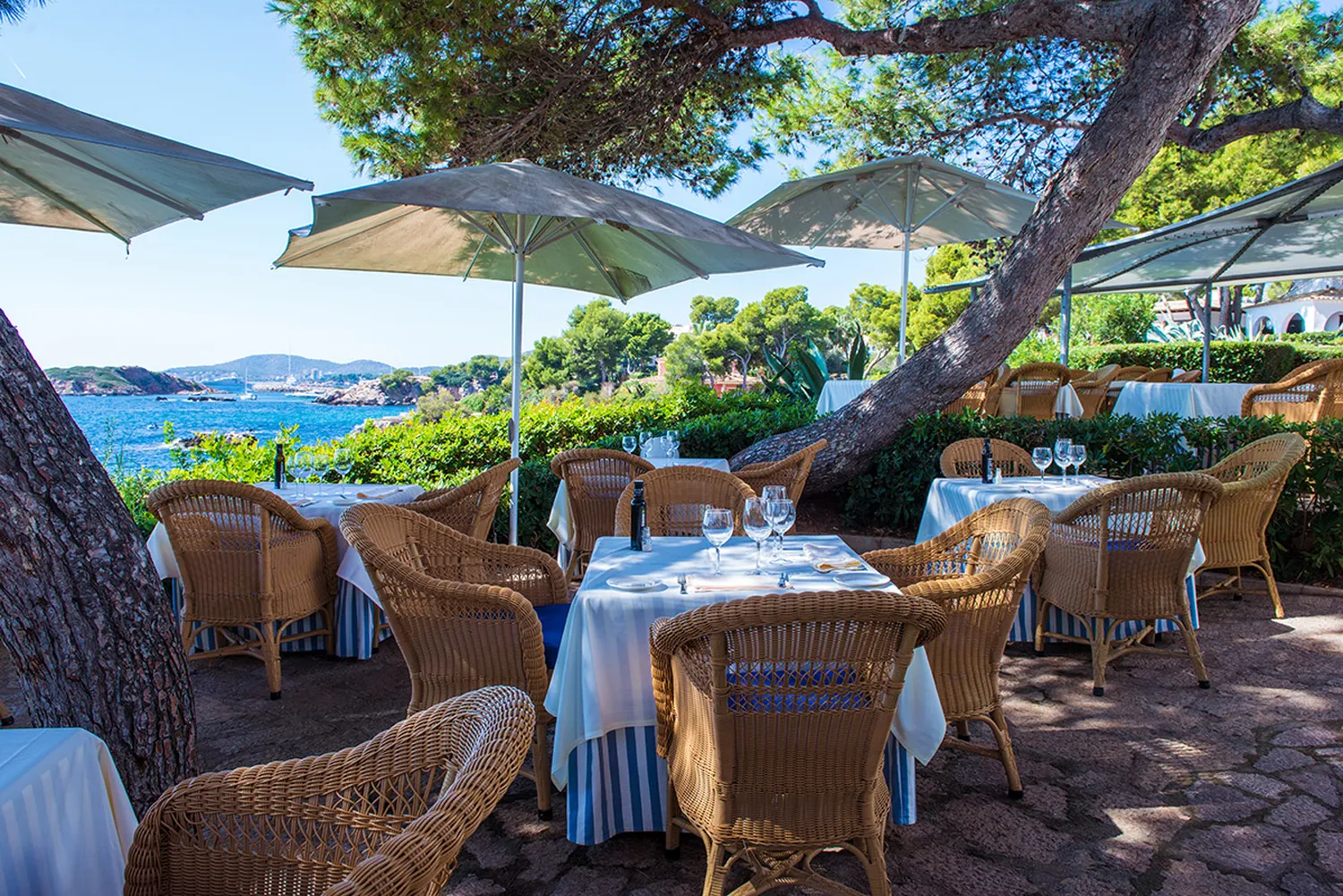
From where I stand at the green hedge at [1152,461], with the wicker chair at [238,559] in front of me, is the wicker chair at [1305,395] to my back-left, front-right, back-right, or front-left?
back-right

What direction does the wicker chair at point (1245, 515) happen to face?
to the viewer's left

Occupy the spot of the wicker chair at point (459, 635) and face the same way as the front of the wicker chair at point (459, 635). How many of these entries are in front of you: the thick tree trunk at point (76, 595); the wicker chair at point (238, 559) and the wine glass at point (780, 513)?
1

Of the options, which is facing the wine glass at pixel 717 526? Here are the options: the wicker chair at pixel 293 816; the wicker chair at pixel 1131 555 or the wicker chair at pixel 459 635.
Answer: the wicker chair at pixel 459 635

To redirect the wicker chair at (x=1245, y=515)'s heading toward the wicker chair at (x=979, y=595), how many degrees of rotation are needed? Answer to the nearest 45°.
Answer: approximately 90° to its left

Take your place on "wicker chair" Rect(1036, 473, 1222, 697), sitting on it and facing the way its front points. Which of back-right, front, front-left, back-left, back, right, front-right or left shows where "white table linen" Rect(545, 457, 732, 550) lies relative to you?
front-left

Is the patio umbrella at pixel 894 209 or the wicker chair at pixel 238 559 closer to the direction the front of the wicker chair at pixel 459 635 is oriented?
the patio umbrella

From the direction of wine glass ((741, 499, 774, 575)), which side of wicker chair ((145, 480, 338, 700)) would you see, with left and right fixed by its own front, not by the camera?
right

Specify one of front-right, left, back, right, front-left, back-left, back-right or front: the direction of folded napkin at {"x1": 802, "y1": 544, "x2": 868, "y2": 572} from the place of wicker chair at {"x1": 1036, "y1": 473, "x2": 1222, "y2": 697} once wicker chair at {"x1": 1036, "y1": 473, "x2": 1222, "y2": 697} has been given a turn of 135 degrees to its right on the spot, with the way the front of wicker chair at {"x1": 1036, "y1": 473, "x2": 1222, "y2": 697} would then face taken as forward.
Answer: back-right

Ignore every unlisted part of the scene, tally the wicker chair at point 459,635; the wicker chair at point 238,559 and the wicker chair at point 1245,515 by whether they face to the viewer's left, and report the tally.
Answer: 1

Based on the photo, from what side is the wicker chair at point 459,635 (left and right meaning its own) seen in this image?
right
